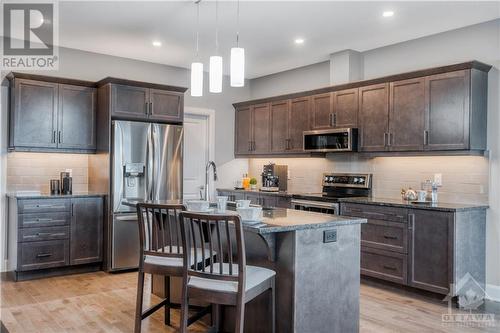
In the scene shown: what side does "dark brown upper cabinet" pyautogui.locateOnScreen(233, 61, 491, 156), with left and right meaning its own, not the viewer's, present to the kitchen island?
front

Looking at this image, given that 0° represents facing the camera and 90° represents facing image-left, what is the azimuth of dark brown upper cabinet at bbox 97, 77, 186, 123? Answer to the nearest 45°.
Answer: approximately 315°

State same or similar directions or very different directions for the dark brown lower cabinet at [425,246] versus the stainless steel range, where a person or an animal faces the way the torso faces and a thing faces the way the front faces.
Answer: same or similar directions

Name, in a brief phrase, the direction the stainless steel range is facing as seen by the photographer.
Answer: facing the viewer and to the left of the viewer

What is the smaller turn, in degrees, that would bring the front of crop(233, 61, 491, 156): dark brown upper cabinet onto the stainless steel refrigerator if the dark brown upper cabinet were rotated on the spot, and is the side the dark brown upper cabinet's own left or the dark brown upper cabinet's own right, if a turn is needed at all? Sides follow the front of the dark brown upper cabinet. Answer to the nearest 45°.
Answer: approximately 45° to the dark brown upper cabinet's own right

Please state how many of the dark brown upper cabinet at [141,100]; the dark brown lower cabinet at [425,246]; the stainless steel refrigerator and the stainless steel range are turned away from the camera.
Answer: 0

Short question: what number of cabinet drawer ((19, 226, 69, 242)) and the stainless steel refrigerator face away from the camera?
0

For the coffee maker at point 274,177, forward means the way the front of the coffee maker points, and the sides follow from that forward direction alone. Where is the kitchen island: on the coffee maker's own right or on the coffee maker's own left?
on the coffee maker's own left

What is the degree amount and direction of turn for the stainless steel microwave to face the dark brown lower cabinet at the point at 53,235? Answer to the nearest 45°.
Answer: approximately 45° to its right

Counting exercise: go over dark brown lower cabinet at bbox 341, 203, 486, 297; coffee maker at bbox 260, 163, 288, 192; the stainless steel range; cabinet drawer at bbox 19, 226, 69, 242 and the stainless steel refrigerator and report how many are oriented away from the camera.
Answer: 0
